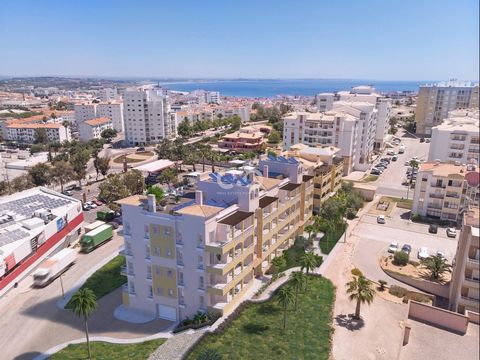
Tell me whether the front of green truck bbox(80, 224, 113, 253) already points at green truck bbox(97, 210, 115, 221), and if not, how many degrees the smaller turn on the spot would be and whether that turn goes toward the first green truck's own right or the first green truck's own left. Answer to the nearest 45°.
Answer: approximately 135° to the first green truck's own right

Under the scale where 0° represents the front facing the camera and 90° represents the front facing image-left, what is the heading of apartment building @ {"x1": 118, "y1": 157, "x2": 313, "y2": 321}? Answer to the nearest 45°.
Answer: approximately 315°

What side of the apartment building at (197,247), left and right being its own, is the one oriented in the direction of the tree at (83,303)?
right

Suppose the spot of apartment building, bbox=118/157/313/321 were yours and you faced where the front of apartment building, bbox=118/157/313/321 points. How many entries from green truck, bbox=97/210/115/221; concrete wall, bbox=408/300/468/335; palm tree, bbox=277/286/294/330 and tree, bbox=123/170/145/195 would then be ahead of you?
2

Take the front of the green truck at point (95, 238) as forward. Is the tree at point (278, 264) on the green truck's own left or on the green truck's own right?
on the green truck's own left

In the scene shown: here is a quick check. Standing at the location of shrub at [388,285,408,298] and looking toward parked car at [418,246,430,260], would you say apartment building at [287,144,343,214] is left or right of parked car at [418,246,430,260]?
left

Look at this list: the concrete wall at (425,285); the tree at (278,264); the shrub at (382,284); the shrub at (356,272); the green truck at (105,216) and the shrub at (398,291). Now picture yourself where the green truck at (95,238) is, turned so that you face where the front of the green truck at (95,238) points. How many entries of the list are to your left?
5
